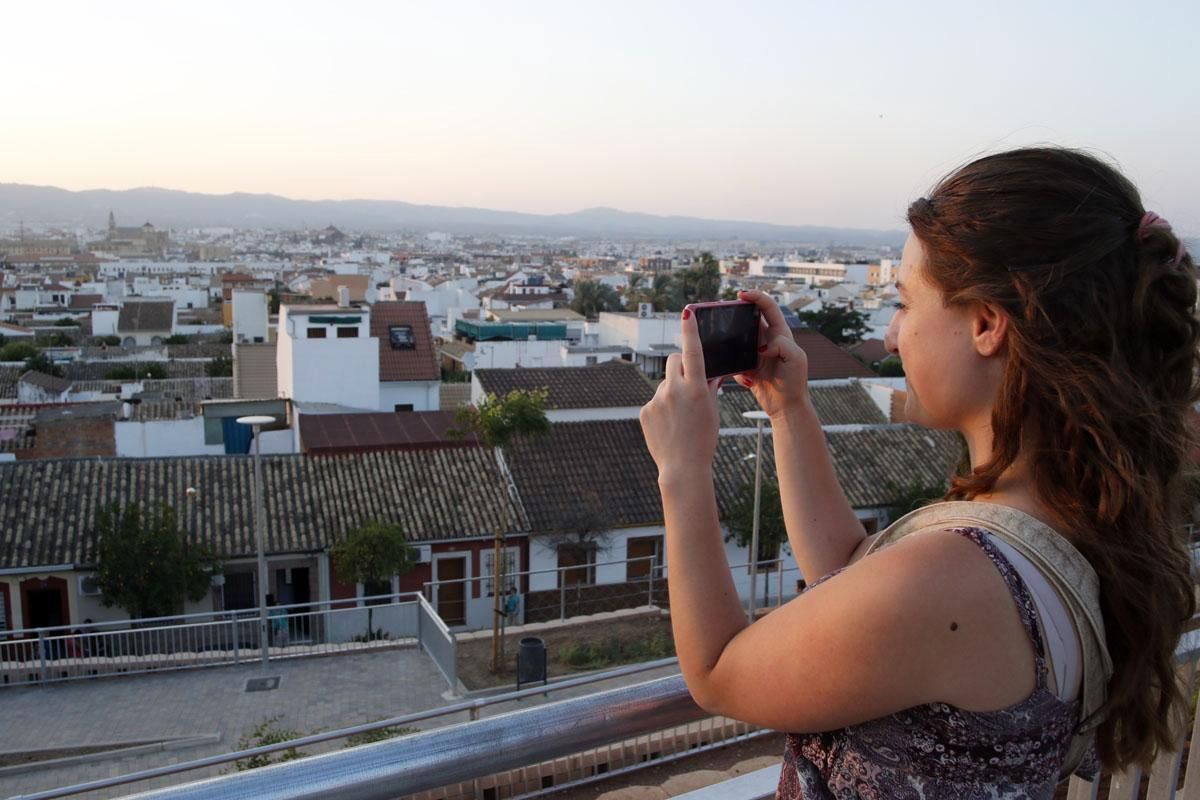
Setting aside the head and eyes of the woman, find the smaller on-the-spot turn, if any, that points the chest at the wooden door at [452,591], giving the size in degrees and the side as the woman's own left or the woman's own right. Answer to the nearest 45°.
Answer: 0° — they already face it

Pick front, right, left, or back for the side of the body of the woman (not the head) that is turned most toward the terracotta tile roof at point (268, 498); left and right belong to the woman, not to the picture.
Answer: front

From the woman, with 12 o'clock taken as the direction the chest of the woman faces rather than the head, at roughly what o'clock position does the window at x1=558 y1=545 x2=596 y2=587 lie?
The window is roughly at 1 o'clock from the woman.

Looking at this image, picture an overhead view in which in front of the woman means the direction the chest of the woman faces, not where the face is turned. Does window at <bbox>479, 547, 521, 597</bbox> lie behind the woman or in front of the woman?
in front

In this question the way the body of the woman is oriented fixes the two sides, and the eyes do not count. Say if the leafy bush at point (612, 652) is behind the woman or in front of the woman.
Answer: in front

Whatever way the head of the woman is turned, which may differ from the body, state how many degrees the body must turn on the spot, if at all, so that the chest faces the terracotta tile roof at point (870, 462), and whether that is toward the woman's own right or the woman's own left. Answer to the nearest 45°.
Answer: approximately 45° to the woman's own right

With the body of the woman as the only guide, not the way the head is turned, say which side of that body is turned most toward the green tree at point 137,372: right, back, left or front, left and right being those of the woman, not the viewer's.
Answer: front

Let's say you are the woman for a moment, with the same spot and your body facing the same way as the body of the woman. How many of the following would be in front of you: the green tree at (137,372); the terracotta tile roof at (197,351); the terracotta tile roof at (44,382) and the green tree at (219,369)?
4

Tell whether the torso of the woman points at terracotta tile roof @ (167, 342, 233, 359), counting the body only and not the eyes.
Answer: yes

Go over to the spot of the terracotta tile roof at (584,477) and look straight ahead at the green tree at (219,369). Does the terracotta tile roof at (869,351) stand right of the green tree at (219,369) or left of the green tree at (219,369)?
right

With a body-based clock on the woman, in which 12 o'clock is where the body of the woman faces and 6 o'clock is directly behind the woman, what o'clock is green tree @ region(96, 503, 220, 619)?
The green tree is roughly at 12 o'clock from the woman.

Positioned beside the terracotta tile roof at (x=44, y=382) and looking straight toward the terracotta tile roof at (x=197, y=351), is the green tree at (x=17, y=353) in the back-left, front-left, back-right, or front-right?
front-left

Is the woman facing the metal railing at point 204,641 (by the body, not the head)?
yes

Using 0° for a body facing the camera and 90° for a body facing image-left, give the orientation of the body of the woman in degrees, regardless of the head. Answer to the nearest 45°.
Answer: approximately 135°

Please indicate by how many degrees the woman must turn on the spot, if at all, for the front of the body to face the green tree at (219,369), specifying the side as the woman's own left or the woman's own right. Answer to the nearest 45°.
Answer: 0° — they already face it

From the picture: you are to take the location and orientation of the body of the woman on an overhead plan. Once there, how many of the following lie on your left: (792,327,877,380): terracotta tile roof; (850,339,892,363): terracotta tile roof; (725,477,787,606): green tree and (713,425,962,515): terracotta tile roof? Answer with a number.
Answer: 0
